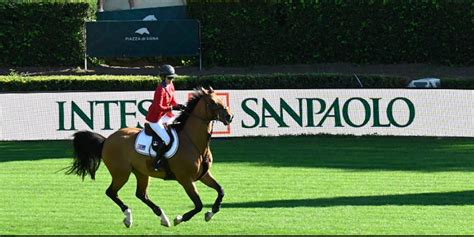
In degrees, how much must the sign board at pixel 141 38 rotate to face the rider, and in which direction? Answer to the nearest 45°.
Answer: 0° — it already faces them

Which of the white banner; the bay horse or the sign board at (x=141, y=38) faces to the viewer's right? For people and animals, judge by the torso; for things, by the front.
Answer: the bay horse

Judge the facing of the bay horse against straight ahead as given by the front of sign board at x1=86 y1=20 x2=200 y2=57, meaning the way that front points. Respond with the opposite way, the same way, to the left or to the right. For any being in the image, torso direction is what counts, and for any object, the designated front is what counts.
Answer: to the left

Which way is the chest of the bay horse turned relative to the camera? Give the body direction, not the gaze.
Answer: to the viewer's right

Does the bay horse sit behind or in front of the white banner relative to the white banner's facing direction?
in front

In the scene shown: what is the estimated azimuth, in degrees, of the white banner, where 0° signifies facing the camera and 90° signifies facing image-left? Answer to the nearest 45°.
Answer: approximately 0°

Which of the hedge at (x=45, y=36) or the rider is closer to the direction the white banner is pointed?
the rider

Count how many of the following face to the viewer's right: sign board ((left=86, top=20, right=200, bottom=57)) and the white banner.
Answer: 0

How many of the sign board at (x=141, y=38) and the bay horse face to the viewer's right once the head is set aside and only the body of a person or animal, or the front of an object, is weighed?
1

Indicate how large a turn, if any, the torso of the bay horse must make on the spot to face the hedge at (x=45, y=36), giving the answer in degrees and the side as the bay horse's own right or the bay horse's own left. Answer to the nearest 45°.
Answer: approximately 90° to the bay horse's own left

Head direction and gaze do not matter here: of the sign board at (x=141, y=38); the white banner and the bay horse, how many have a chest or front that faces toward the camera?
2

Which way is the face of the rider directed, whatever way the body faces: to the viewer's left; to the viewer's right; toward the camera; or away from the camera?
to the viewer's right
